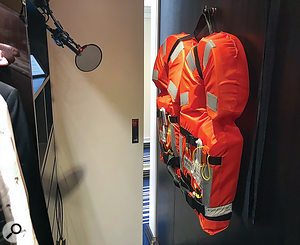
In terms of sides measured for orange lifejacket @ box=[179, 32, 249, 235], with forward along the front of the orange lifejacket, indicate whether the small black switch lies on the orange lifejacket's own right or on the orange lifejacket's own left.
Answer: on the orange lifejacket's own right

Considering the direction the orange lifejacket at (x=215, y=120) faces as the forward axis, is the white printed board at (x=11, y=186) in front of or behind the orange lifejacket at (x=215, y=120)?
in front

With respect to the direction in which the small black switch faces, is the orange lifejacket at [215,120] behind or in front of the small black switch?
in front

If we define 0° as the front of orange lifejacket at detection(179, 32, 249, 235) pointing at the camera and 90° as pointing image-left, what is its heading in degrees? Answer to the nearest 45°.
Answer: approximately 45°

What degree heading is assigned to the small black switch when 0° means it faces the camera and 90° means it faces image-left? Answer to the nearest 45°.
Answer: approximately 0°

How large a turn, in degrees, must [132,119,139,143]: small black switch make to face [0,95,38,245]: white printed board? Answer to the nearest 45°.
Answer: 0° — it already faces it
